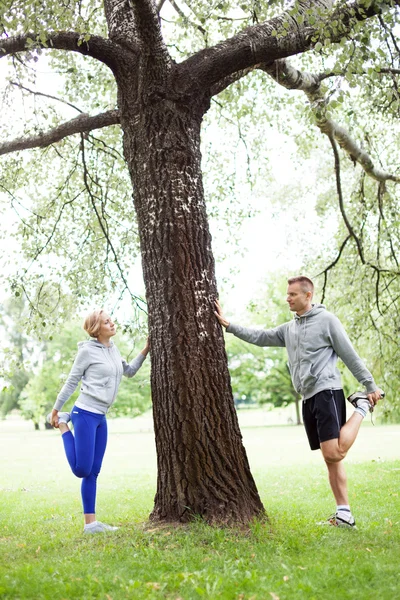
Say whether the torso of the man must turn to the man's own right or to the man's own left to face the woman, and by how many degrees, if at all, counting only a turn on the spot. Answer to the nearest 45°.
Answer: approximately 45° to the man's own right

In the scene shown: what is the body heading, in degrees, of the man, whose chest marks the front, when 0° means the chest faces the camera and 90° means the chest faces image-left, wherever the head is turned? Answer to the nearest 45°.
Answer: approximately 45°

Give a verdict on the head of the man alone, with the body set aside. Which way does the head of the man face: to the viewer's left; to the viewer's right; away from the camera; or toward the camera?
to the viewer's left

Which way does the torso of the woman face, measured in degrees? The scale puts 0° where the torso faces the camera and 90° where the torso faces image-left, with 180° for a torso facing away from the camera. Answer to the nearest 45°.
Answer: approximately 315°

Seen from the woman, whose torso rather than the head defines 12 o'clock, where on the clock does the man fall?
The man is roughly at 11 o'clock from the woman.

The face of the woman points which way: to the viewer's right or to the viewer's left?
to the viewer's right
